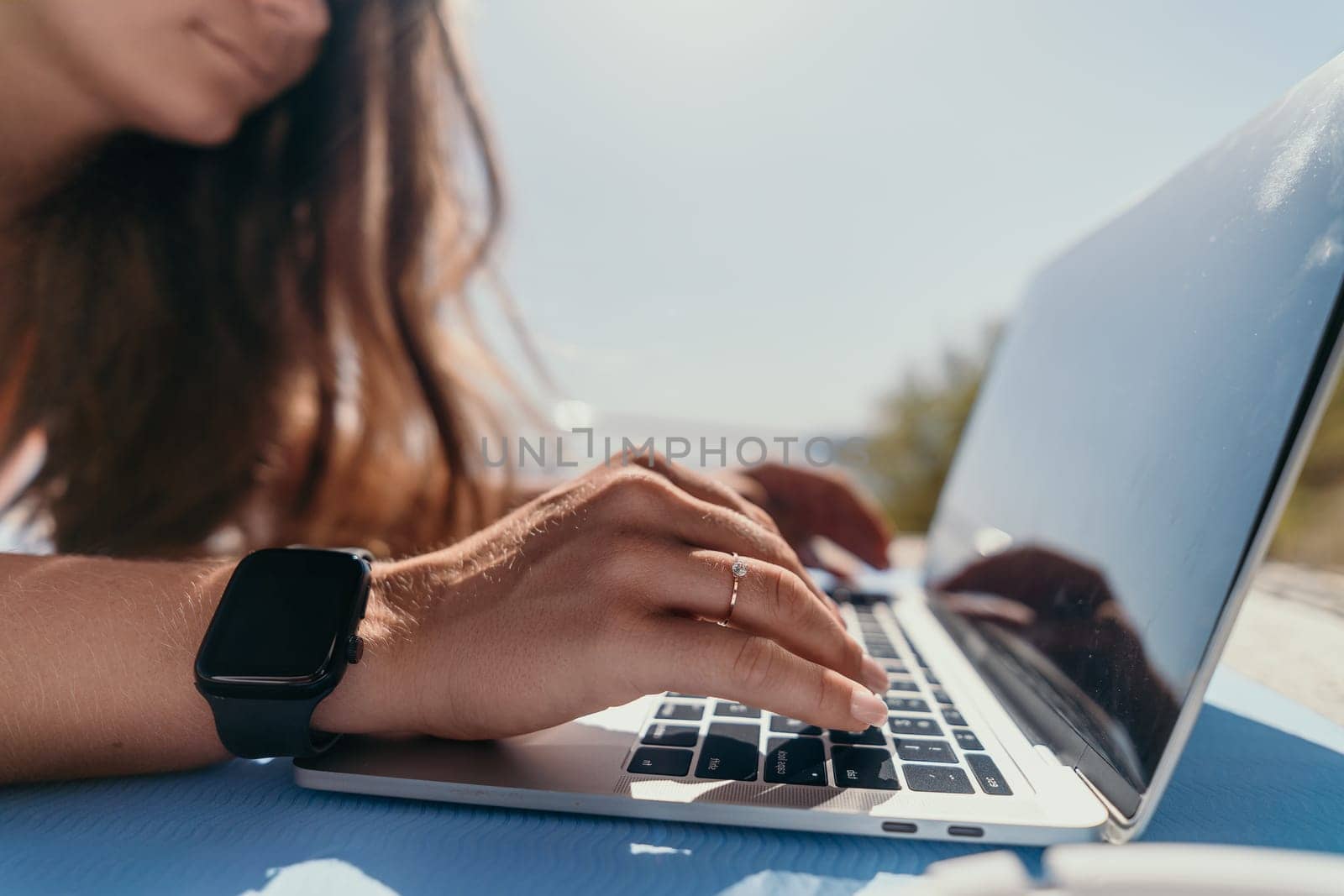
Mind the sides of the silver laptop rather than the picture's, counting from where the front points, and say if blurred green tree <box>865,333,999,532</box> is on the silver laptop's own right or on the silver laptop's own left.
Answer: on the silver laptop's own right

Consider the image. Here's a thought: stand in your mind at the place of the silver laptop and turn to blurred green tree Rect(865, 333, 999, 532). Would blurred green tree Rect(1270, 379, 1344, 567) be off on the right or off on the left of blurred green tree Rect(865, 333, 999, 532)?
right

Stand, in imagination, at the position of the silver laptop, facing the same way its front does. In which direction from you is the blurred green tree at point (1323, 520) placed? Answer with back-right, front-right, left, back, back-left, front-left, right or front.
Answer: back-right

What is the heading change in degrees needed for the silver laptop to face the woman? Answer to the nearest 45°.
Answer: approximately 45° to its right

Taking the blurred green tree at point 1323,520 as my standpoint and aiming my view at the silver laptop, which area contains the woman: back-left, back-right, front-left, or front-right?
front-right

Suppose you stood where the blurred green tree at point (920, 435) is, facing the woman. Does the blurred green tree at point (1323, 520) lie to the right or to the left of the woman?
left

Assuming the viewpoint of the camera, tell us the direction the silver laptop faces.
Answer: facing to the left of the viewer

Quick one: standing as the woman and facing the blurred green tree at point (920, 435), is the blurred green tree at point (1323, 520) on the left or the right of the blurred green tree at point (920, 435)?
right

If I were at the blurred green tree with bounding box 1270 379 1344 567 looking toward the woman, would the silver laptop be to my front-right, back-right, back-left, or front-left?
front-left

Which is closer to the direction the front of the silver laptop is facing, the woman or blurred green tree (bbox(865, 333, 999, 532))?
the woman
